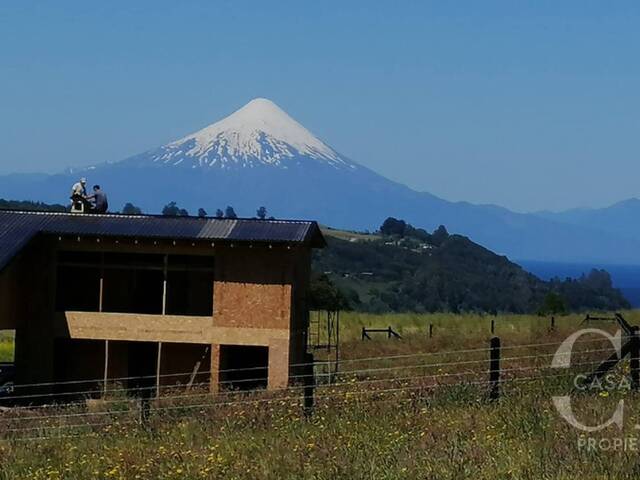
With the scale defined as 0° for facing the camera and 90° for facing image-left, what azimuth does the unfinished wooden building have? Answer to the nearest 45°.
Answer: approximately 0°

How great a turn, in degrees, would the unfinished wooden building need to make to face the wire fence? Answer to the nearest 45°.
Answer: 0° — it already faces it

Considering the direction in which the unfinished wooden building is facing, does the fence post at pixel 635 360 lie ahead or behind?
ahead

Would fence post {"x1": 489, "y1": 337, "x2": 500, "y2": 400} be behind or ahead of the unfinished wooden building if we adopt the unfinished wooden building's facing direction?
ahead
